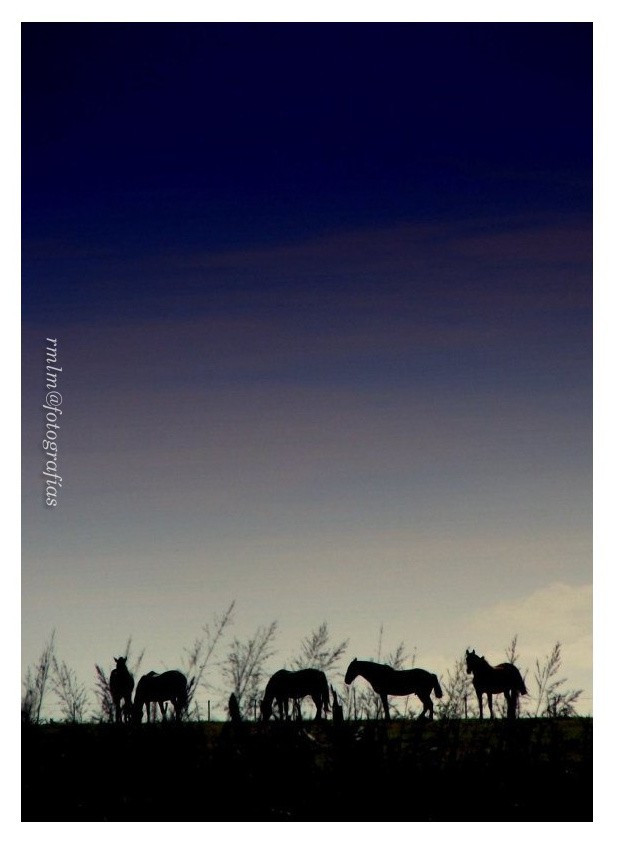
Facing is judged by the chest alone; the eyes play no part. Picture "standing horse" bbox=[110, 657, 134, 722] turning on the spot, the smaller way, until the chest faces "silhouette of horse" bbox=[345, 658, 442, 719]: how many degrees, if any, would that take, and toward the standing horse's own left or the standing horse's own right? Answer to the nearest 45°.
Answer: approximately 90° to the standing horse's own left

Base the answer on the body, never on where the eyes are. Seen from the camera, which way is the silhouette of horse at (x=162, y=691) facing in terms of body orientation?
to the viewer's left

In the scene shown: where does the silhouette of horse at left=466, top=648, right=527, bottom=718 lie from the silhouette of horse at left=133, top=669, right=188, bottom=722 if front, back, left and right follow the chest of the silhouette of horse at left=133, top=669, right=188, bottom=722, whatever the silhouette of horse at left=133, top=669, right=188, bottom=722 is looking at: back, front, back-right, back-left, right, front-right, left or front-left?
back

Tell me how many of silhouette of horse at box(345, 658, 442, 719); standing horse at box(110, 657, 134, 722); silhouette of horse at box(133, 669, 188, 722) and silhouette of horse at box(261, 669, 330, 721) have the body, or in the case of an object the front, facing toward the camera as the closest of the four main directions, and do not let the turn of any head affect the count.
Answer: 1

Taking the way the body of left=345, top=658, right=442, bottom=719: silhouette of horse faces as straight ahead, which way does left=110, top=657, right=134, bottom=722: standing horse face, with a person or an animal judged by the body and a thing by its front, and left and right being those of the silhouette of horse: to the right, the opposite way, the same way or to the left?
to the left

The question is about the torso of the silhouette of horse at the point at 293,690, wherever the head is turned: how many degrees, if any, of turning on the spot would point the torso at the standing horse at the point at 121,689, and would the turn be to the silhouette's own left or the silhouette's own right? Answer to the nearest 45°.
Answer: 0° — it already faces it

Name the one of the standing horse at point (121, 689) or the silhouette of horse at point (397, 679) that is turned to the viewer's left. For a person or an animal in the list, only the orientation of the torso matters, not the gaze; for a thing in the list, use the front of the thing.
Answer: the silhouette of horse

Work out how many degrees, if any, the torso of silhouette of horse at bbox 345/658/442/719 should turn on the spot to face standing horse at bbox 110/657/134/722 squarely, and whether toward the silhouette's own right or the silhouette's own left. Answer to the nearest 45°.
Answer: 0° — it already faces it

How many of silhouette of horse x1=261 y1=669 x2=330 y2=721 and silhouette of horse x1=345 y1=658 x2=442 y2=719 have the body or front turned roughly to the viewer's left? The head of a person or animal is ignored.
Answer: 2

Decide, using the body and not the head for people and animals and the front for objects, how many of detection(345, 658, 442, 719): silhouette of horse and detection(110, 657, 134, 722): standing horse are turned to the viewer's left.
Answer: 1

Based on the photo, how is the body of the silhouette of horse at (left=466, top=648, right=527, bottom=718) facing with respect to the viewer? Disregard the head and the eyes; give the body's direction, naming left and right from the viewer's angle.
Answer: facing the viewer and to the left of the viewer

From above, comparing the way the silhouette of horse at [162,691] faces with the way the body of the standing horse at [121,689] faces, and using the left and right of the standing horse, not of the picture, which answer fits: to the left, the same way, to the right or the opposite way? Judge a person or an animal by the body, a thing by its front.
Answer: to the right

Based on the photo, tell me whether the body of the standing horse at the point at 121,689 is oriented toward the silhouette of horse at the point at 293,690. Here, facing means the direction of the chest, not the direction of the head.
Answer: no

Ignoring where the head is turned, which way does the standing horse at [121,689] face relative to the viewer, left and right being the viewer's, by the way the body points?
facing the viewer

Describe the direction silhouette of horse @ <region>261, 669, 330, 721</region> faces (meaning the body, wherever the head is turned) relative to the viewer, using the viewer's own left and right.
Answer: facing to the left of the viewer

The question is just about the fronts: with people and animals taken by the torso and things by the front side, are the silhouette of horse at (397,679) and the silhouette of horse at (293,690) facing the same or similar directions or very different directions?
same or similar directions

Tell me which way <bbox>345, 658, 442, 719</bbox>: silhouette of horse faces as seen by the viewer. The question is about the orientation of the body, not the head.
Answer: to the viewer's left
